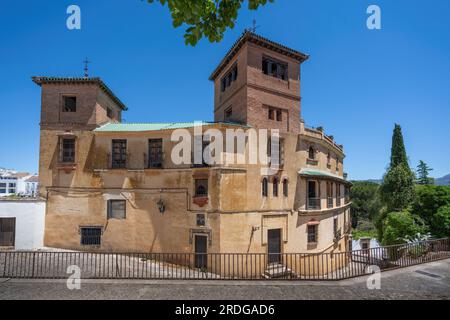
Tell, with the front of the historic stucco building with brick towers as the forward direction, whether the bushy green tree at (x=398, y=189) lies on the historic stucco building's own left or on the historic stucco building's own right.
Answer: on the historic stucco building's own left

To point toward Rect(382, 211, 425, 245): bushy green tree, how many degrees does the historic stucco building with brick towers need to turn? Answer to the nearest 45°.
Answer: approximately 90° to its left

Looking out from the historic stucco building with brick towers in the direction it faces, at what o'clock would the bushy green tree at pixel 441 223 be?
The bushy green tree is roughly at 9 o'clock from the historic stucco building with brick towers.

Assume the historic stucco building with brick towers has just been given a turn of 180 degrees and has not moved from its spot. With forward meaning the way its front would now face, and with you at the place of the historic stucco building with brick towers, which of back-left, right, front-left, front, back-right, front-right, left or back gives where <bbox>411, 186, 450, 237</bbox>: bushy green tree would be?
right

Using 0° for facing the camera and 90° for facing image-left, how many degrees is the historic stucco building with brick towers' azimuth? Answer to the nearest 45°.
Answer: approximately 0°

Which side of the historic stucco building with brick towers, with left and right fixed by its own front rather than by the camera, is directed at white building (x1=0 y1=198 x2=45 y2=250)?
right
